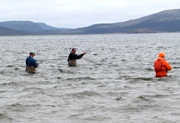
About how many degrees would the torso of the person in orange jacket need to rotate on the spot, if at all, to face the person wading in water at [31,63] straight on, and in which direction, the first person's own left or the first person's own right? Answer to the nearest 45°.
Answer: approximately 135° to the first person's own left

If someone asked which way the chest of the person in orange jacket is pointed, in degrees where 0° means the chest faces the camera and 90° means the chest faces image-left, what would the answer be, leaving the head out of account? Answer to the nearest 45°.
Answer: approximately 225°
